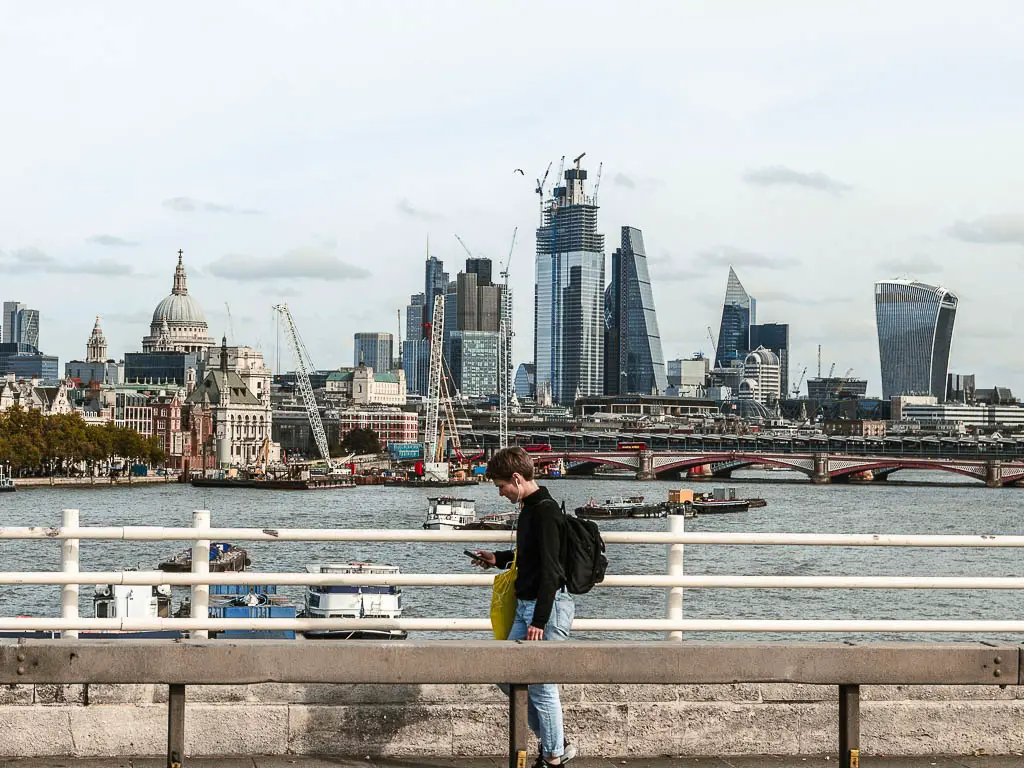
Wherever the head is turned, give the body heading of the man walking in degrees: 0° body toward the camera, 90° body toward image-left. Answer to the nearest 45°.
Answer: approximately 90°

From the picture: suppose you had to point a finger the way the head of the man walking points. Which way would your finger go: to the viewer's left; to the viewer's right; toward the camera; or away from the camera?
to the viewer's left

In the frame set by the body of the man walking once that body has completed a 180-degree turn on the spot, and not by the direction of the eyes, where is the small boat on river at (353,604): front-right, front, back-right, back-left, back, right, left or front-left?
left

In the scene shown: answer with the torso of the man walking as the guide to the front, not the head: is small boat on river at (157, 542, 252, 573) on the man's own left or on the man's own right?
on the man's own right
